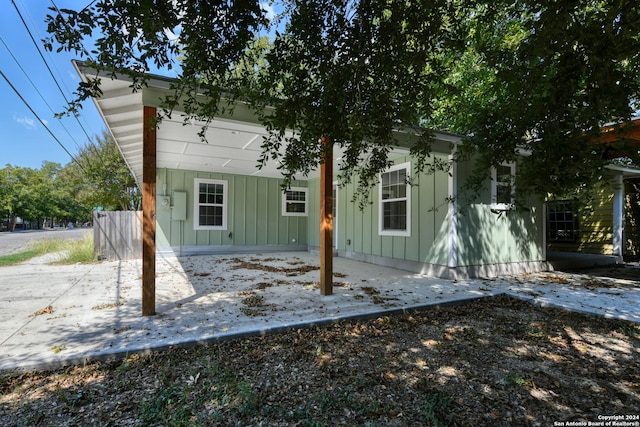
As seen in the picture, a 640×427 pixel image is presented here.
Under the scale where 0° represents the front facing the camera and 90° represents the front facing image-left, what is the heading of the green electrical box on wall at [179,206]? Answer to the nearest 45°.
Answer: approximately 0°

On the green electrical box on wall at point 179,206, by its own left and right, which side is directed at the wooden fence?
right
